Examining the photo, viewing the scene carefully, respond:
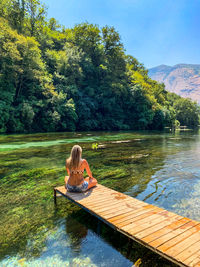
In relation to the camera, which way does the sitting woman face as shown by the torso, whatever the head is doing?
away from the camera
